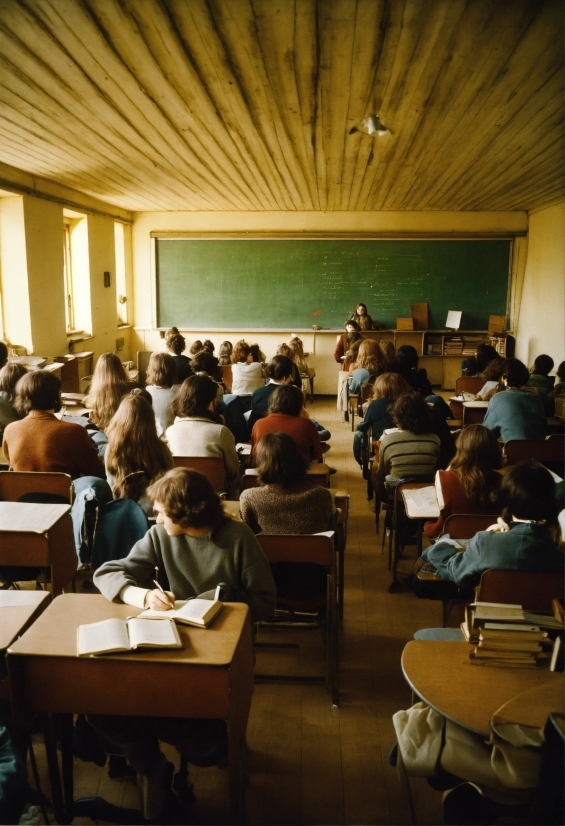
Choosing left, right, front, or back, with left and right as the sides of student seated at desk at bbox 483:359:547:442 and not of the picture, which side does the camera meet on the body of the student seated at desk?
back

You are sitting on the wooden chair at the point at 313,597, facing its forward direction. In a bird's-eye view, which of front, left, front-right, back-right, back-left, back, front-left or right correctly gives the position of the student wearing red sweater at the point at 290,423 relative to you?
front

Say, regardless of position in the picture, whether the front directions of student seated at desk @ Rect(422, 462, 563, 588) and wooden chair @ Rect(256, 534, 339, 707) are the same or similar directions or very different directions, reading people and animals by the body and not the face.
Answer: same or similar directions

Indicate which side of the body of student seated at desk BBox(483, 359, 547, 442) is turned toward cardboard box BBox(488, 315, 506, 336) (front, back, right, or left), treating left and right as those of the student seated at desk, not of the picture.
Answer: front

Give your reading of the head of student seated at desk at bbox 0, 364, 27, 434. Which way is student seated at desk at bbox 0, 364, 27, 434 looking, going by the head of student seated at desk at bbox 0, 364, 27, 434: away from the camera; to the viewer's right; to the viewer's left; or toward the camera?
away from the camera

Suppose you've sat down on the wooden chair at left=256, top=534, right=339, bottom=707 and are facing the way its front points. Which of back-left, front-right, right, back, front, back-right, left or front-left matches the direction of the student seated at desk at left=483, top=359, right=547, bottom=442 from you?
front-right

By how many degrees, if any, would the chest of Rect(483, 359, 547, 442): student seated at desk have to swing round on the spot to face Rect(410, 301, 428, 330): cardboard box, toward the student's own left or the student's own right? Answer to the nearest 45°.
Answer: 0° — they already face it

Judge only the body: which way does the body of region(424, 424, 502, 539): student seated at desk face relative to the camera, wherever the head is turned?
away from the camera

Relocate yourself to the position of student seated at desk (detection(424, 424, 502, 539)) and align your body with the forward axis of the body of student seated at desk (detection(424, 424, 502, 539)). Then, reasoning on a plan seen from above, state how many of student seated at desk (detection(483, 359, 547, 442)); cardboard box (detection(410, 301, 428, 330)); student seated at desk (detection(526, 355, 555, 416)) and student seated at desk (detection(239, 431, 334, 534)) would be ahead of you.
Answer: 3

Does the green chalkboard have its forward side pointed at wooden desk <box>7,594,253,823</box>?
yes

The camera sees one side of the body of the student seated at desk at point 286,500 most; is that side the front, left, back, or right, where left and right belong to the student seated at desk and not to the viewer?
back

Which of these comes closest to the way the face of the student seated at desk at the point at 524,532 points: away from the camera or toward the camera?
away from the camera

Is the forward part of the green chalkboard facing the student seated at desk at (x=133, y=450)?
yes

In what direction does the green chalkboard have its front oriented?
toward the camera

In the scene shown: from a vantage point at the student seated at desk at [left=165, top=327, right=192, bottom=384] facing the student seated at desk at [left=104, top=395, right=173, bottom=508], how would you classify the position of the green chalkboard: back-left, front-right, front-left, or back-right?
back-left

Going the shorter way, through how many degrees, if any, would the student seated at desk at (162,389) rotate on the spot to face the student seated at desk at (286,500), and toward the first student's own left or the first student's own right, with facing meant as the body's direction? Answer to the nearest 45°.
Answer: approximately 180°

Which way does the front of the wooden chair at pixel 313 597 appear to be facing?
away from the camera

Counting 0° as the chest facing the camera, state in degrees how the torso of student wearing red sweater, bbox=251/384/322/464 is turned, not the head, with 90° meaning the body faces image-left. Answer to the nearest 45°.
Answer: approximately 180°

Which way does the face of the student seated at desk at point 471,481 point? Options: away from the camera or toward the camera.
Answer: away from the camera

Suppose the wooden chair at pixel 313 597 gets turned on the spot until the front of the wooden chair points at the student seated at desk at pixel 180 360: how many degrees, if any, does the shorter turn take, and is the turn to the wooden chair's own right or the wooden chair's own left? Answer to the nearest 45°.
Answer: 0° — it already faces them
